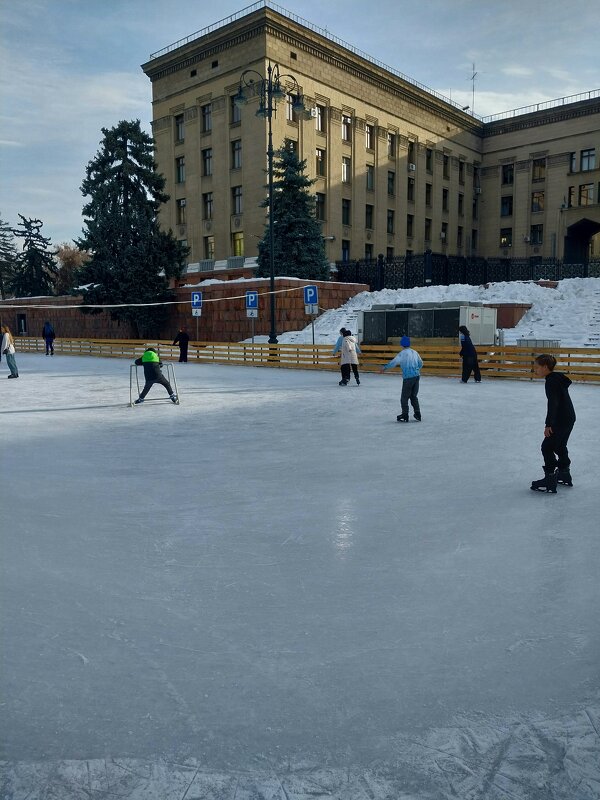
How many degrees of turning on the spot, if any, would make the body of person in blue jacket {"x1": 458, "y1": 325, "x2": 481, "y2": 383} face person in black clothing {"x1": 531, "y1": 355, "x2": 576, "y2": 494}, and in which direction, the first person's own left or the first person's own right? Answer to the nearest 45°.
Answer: approximately 90° to the first person's own left

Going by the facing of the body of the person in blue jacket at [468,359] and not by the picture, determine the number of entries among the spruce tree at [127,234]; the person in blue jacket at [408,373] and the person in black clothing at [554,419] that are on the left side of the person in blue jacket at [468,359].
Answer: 2

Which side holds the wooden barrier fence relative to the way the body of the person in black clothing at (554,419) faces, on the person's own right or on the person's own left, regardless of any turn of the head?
on the person's own right

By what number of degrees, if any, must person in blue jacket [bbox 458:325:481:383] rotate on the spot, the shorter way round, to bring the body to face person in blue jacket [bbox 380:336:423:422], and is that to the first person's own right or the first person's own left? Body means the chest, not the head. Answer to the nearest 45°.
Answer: approximately 90° to the first person's own left

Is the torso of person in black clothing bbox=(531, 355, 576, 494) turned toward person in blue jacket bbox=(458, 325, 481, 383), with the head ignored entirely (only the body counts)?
no

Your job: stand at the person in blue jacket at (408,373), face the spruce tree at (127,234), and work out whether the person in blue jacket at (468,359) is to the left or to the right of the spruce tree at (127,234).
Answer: right

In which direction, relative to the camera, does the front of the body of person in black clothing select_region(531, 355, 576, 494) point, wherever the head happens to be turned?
to the viewer's left

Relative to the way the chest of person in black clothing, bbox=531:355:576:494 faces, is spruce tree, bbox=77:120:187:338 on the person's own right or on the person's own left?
on the person's own right

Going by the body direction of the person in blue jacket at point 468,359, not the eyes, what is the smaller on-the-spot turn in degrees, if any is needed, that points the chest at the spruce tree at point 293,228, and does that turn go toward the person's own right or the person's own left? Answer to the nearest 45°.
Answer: approximately 45° to the person's own right

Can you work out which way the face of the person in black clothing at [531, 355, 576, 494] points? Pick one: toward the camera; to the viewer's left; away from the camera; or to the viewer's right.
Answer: to the viewer's left

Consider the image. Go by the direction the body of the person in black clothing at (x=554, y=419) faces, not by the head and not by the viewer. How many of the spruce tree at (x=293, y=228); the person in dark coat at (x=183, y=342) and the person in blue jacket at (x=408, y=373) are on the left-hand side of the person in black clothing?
0
